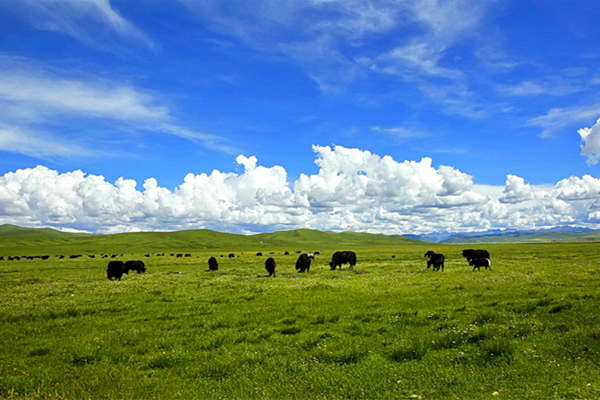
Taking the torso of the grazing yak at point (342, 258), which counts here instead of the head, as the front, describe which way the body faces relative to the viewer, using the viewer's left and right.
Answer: facing to the left of the viewer

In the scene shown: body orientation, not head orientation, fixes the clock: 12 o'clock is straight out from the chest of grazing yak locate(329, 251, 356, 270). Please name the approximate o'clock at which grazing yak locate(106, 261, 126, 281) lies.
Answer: grazing yak locate(106, 261, 126, 281) is roughly at 11 o'clock from grazing yak locate(329, 251, 356, 270).
